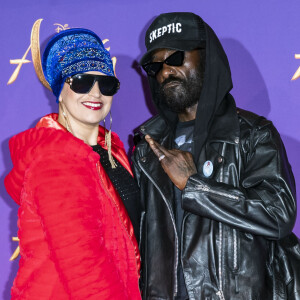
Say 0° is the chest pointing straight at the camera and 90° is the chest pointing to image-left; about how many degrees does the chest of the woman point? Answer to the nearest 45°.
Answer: approximately 315°

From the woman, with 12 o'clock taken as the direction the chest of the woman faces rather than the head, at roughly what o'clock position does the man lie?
The man is roughly at 10 o'clock from the woman.

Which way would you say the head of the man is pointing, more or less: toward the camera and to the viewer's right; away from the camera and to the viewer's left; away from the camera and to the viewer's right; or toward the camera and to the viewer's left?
toward the camera and to the viewer's left
